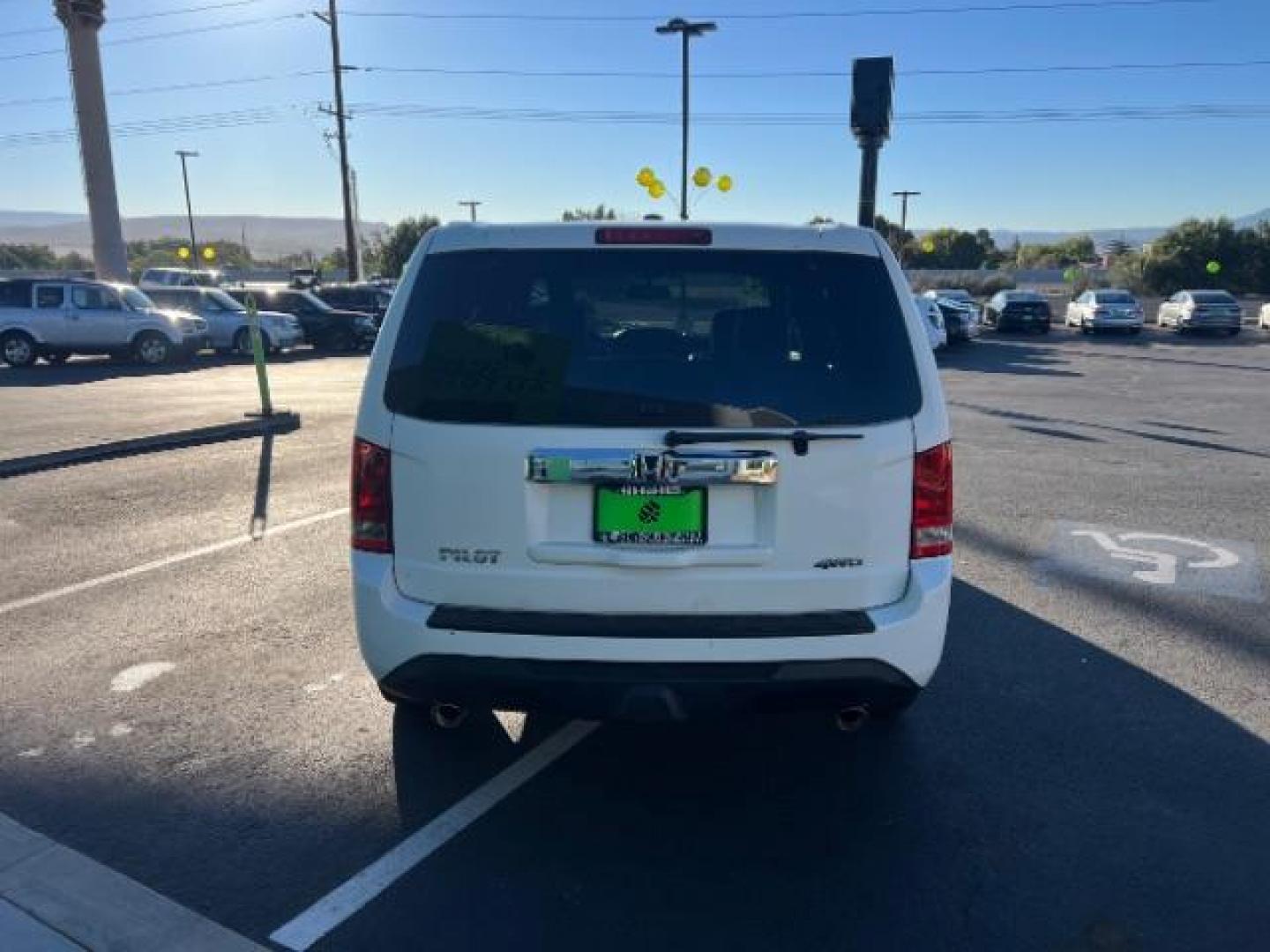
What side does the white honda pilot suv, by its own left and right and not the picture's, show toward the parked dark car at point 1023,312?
front

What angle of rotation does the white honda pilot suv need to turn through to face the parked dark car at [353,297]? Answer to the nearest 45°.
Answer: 0° — it already faces it

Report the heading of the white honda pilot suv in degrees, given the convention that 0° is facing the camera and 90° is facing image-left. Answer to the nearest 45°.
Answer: approximately 180°

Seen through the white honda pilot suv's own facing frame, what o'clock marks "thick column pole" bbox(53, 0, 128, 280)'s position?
The thick column pole is roughly at 11 o'clock from the white honda pilot suv.

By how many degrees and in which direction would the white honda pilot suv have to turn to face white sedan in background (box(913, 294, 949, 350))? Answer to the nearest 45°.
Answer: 0° — it already faces it

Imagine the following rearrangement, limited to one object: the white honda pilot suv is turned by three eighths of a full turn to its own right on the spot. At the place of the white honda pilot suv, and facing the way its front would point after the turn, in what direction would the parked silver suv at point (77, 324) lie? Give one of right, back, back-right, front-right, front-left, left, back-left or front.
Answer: back

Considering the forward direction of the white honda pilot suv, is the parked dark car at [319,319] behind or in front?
in front
